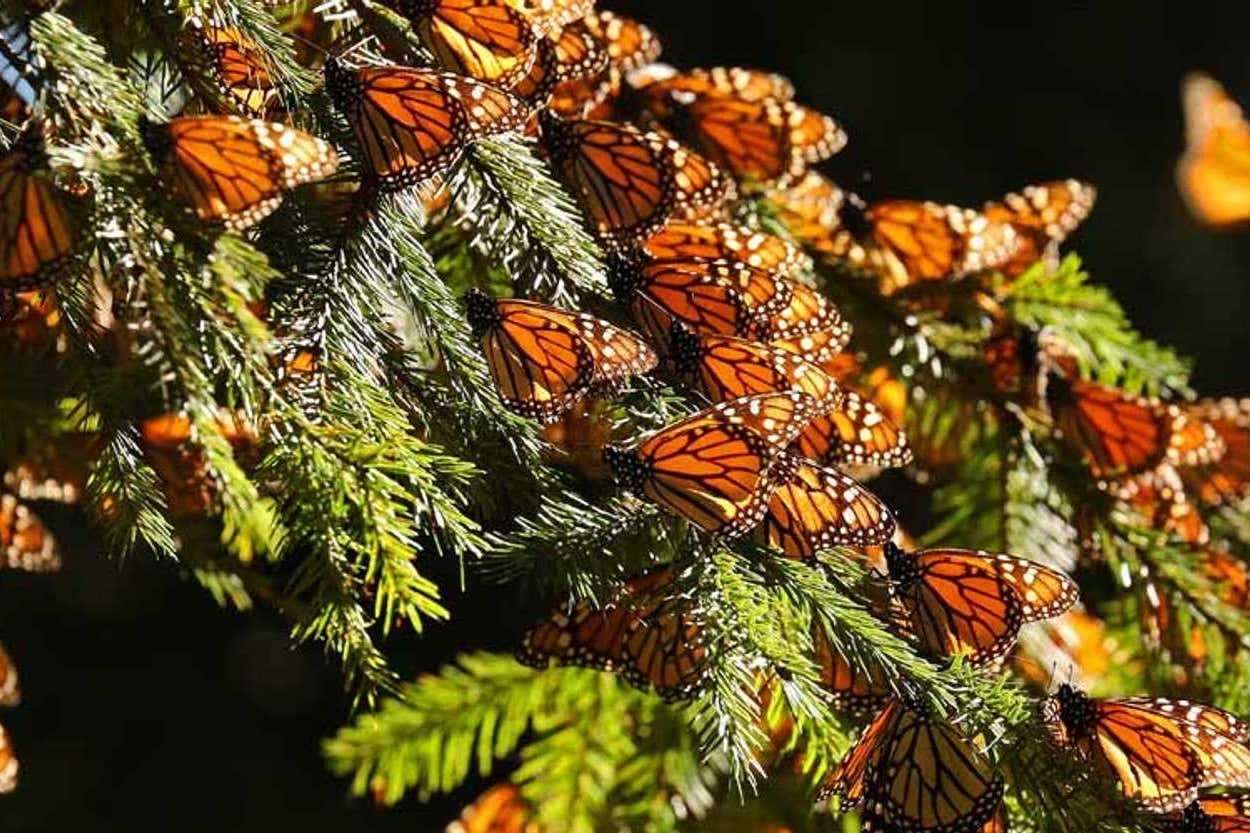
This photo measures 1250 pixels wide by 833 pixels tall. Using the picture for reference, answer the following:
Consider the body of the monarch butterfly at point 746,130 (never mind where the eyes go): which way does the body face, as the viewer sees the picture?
to the viewer's left

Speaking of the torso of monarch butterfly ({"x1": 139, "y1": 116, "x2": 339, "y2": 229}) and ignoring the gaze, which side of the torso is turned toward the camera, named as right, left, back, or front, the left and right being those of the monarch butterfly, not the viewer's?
left

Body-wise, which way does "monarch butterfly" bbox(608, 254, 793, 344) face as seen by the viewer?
to the viewer's left

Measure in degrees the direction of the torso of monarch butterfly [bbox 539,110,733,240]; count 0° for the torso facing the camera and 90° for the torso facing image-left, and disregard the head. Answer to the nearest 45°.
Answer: approximately 90°

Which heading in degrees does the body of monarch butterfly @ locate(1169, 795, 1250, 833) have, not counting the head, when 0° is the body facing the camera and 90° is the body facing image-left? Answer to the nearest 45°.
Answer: approximately 90°

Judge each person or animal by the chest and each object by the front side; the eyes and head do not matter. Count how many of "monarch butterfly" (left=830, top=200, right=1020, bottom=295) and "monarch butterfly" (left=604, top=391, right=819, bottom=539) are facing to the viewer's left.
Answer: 2

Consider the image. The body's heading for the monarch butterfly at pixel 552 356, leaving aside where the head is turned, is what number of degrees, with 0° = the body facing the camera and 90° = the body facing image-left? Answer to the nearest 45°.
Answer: approximately 90°

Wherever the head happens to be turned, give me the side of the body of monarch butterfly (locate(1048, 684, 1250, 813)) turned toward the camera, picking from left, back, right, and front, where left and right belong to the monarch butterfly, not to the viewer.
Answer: left

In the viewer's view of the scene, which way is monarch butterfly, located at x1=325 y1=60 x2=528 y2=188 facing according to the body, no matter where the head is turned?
to the viewer's left
